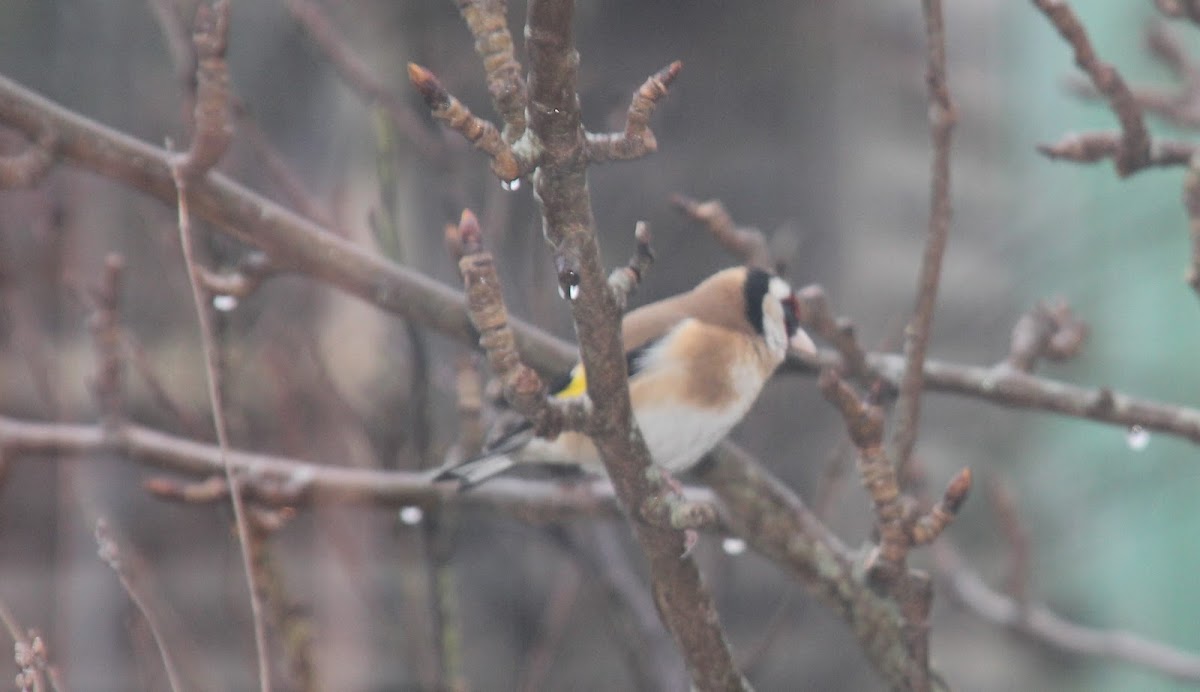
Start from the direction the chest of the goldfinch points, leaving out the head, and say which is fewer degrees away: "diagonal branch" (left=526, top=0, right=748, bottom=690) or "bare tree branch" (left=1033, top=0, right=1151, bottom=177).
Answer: the bare tree branch

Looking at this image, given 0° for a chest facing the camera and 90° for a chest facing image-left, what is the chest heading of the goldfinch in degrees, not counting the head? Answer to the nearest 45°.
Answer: approximately 270°

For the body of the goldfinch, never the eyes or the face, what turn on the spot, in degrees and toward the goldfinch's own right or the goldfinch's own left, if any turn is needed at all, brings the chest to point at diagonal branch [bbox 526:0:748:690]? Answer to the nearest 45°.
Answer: approximately 90° to the goldfinch's own right

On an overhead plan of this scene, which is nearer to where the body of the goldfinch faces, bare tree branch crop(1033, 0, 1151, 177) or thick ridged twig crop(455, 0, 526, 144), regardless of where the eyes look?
the bare tree branch
